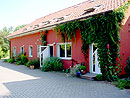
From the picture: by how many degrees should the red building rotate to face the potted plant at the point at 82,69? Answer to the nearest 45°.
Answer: approximately 45° to its left

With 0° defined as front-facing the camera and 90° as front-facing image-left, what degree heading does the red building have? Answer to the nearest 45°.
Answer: approximately 45°
